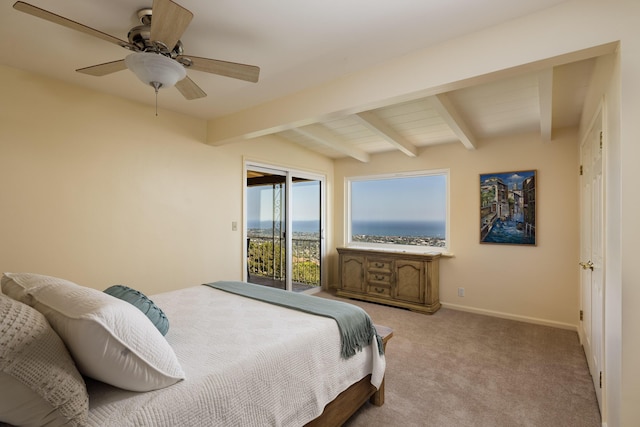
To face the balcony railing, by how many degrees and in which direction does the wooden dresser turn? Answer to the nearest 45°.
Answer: approximately 45° to its right

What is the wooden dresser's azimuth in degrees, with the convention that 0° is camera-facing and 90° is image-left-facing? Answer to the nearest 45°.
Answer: approximately 45°

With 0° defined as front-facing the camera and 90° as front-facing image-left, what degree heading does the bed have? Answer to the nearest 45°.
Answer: approximately 225°
